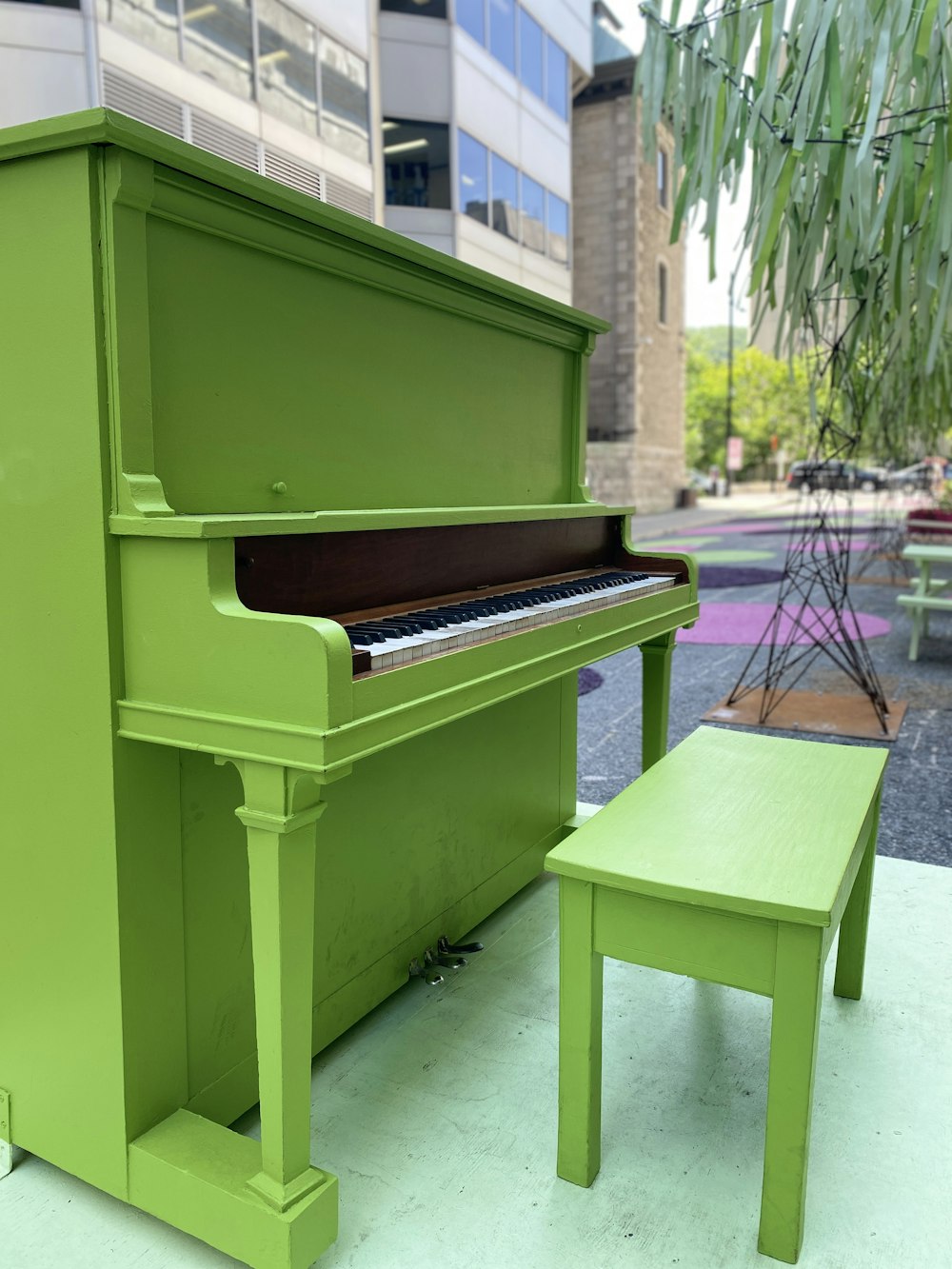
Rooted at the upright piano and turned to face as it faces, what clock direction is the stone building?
The stone building is roughly at 8 o'clock from the upright piano.

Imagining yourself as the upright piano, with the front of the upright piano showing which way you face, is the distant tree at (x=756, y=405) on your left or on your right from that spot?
on your left

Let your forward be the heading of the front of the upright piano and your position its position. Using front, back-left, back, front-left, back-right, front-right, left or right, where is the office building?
back-left

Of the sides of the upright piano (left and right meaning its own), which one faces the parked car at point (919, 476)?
left

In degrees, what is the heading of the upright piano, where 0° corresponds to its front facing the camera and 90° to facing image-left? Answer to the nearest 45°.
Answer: approximately 315°

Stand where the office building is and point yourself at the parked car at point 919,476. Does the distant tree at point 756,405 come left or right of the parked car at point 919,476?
left

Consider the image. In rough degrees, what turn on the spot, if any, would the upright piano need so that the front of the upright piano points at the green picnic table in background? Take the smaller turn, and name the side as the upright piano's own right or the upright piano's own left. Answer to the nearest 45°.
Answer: approximately 90° to the upright piano's own left
